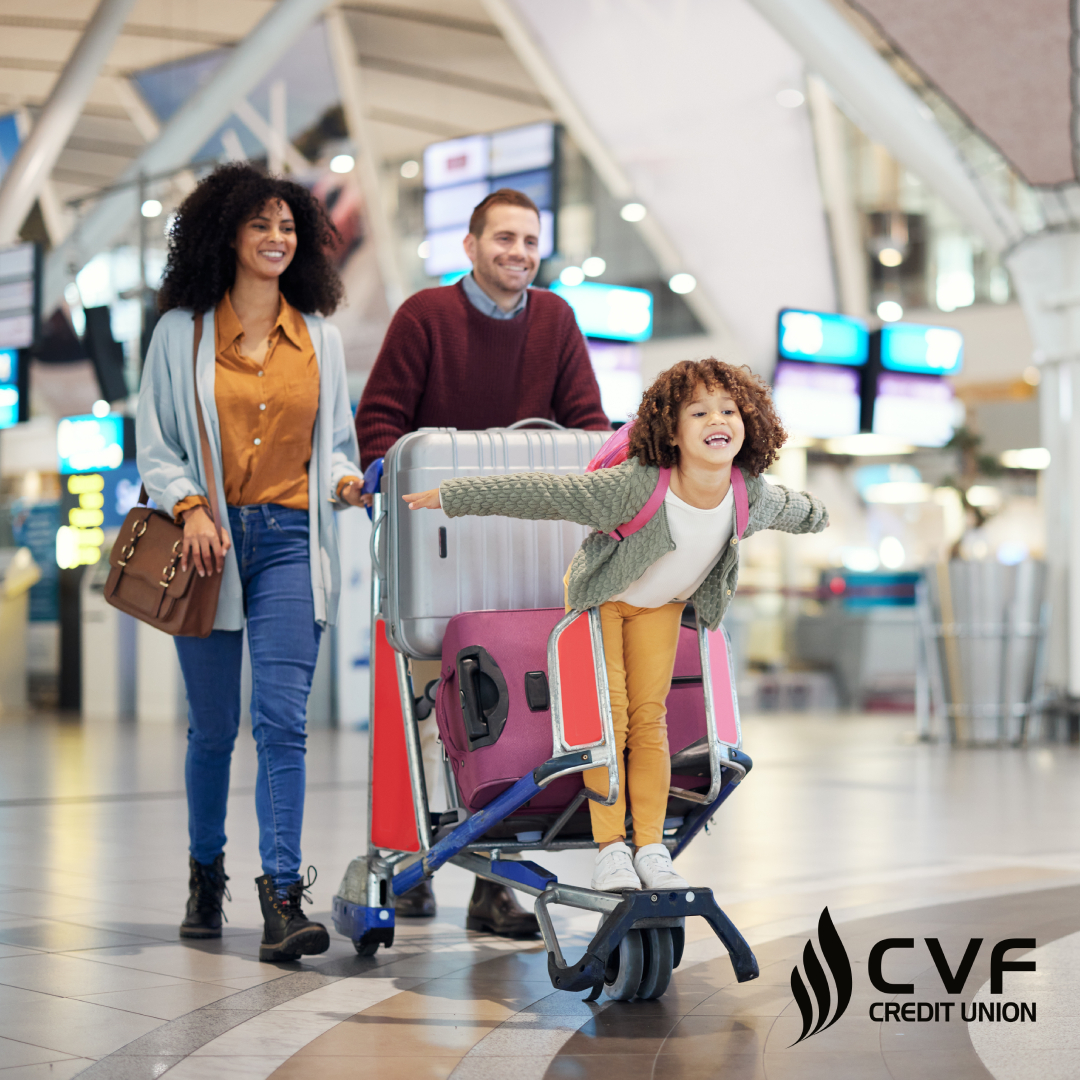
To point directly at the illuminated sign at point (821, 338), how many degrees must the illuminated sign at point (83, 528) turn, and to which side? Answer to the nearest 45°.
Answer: approximately 45° to its left

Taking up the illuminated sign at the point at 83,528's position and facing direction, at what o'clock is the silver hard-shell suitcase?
The silver hard-shell suitcase is roughly at 12 o'clock from the illuminated sign.

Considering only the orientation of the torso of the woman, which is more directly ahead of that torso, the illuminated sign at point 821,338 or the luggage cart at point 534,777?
the luggage cart

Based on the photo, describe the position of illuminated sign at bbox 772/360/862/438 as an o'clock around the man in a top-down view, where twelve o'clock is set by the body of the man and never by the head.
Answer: The illuminated sign is roughly at 8 o'clock from the man.

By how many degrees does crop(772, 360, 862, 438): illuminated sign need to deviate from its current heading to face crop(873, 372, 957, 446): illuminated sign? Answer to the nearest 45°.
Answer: approximately 135° to its left

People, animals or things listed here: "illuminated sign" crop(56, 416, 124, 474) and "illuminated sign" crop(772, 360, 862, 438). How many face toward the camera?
2

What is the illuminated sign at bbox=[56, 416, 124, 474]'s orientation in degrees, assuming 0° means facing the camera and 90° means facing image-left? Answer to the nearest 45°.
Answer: approximately 0°
